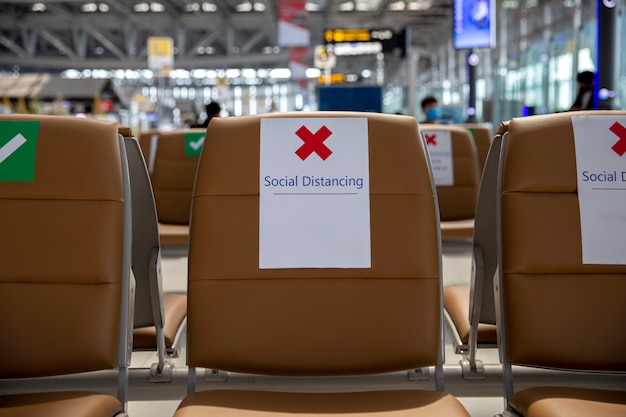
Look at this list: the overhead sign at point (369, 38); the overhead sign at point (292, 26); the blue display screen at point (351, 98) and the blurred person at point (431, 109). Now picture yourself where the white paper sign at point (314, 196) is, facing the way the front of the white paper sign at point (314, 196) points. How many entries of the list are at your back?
4

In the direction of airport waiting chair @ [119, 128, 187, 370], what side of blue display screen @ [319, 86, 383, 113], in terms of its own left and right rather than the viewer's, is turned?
front

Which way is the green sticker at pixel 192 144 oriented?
toward the camera

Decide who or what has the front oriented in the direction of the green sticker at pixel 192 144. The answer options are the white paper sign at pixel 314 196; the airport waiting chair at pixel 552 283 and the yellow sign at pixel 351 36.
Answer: the yellow sign

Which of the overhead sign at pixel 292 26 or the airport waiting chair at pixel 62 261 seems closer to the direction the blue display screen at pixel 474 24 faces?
the airport waiting chair

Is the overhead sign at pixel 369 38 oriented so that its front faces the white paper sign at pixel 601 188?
yes
